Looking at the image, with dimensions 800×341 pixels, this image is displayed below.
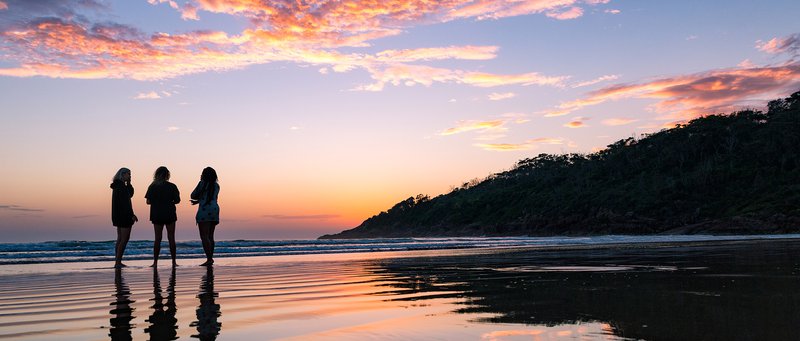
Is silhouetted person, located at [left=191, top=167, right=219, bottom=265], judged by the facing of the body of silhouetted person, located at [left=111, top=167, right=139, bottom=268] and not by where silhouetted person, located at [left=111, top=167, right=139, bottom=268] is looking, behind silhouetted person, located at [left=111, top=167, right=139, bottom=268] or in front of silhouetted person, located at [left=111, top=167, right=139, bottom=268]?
in front

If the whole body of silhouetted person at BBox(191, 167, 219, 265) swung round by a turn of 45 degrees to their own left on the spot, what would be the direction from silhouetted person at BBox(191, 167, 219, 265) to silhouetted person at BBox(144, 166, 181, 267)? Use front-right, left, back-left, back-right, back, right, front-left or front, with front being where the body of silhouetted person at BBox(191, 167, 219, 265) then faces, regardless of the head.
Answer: front

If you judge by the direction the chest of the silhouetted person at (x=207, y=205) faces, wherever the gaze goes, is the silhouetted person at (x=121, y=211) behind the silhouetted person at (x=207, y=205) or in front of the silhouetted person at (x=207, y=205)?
in front

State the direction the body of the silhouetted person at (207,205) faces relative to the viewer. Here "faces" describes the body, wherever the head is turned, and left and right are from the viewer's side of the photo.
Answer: facing away from the viewer and to the left of the viewer
